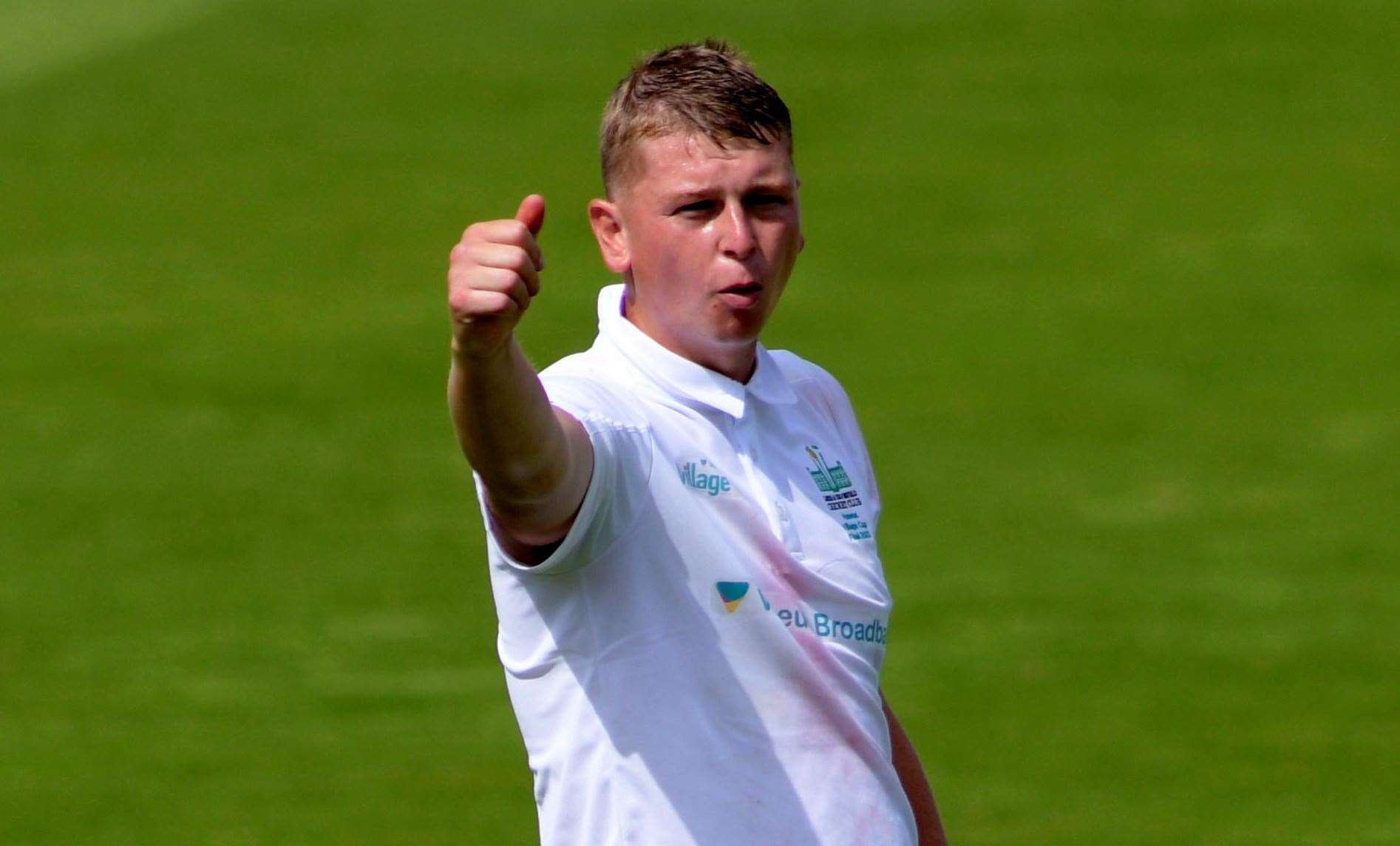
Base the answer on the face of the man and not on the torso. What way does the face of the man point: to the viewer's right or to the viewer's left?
to the viewer's right

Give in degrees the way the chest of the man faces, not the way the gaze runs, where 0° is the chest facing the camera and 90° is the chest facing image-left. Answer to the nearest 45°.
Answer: approximately 315°
